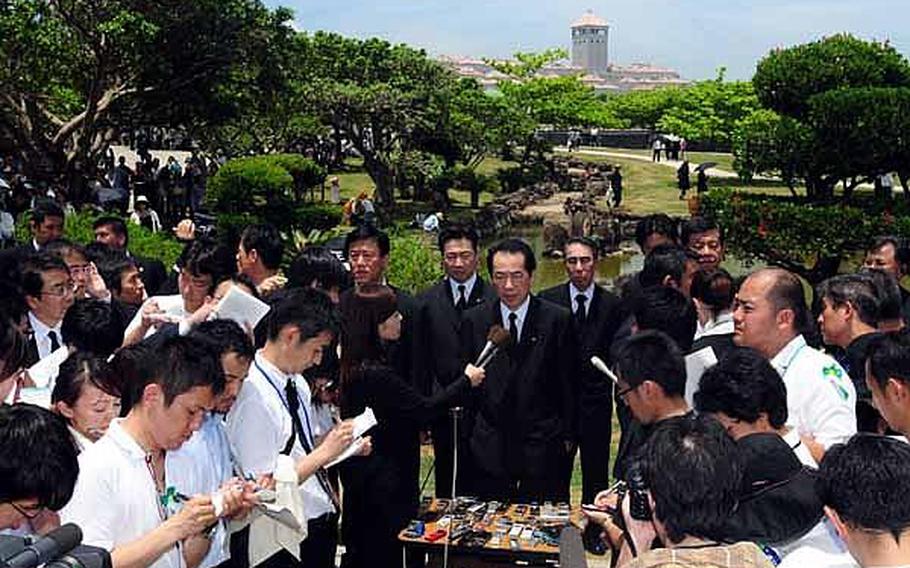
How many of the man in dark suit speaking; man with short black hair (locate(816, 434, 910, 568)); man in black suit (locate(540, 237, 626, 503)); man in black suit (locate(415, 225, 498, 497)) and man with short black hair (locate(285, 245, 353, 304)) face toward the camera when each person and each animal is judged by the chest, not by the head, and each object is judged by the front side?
3

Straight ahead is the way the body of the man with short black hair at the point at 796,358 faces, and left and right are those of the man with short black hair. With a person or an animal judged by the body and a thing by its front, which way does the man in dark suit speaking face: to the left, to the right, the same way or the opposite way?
to the left

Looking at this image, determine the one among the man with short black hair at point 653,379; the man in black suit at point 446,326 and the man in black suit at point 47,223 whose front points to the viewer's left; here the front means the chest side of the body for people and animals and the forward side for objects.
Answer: the man with short black hair

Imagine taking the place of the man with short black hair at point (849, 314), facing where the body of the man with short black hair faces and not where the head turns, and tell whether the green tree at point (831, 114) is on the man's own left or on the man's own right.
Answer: on the man's own right

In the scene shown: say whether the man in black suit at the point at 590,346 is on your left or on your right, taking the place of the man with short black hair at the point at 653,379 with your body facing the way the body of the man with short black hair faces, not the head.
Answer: on your right

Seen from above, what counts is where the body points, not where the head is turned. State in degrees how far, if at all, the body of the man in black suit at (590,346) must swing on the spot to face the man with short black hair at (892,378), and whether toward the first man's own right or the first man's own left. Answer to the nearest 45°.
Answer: approximately 45° to the first man's own left

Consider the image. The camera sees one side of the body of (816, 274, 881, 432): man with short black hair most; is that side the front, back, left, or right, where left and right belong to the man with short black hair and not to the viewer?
left

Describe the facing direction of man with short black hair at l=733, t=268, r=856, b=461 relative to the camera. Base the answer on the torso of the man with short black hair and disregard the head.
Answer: to the viewer's left

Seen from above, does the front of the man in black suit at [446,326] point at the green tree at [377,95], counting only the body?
no

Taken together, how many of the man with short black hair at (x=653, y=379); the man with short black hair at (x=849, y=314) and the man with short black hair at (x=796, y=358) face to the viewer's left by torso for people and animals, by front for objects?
3

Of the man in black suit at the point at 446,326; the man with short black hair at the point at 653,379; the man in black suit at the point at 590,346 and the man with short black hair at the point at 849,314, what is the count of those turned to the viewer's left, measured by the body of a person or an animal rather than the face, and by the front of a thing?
2

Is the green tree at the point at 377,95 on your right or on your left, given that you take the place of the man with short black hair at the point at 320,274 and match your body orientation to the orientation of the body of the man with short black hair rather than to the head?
on your left

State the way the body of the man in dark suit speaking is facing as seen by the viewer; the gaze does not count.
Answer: toward the camera

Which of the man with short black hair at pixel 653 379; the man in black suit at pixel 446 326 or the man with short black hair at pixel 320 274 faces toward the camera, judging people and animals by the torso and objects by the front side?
the man in black suit

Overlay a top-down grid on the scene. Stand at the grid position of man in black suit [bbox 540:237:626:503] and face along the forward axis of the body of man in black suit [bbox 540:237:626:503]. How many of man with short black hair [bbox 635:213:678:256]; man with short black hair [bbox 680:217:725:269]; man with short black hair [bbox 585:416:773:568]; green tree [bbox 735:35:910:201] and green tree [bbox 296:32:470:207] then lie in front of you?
1

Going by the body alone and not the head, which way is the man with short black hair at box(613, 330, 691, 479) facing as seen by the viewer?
to the viewer's left

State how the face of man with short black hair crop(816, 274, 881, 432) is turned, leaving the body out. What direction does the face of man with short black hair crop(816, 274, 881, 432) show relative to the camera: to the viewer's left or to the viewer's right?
to the viewer's left

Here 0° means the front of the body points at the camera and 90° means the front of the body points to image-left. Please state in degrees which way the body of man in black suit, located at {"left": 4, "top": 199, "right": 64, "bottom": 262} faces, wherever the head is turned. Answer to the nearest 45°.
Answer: approximately 315°

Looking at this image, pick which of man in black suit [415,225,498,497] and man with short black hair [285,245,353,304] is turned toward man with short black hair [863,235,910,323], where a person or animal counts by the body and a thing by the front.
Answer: man with short black hair [285,245,353,304]

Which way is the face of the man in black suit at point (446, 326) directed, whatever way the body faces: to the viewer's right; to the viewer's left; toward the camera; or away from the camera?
toward the camera
